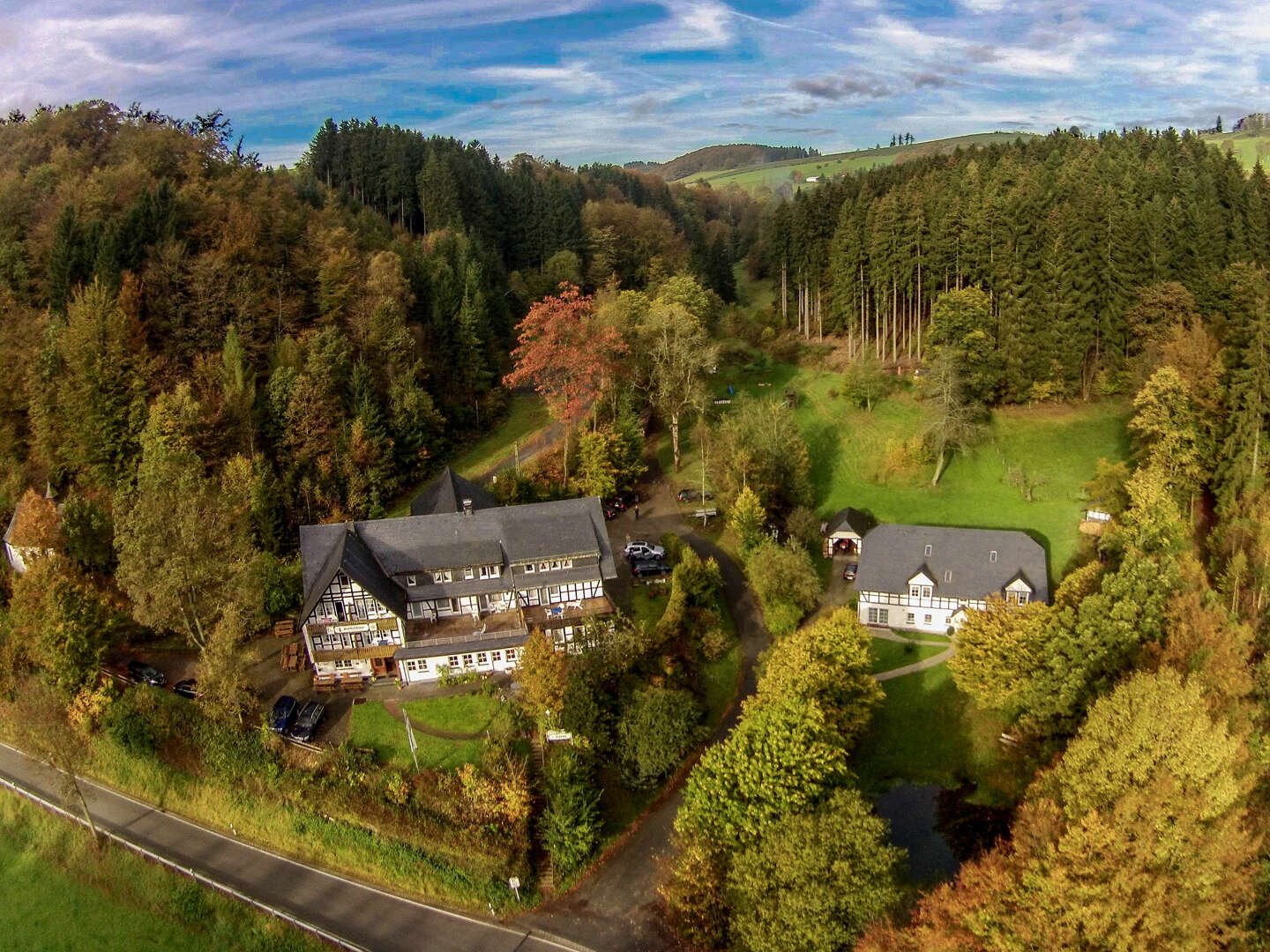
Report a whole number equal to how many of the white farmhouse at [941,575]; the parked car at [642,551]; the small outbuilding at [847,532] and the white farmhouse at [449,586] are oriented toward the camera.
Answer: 3

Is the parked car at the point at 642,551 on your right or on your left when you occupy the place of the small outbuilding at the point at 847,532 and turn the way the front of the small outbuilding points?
on your right

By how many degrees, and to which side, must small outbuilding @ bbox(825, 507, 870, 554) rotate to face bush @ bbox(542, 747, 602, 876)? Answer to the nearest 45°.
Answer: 0° — it already faces it

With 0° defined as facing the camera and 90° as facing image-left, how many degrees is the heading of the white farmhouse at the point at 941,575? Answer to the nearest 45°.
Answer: approximately 0°

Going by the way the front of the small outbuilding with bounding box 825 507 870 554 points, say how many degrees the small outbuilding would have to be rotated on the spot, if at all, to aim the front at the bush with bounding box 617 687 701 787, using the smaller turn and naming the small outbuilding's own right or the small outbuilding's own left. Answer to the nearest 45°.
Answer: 0° — it already faces it

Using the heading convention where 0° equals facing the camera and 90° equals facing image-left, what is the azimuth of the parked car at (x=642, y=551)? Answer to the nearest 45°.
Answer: approximately 270°

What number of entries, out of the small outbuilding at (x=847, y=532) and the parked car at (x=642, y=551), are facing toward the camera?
1

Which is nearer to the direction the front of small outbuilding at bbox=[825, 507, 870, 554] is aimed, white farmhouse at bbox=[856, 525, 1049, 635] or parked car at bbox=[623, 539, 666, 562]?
the white farmhouse

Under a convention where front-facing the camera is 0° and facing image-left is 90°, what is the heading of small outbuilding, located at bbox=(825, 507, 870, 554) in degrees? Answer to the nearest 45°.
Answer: approximately 0°
